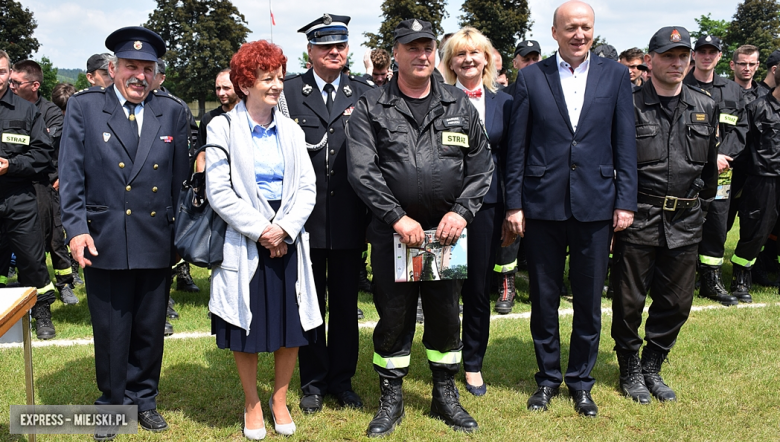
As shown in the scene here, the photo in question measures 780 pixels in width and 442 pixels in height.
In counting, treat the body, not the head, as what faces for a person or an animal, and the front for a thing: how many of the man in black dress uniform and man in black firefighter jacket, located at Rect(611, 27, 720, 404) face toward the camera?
2

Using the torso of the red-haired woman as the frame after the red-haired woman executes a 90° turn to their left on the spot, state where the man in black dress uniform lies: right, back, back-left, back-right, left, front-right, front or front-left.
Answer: front

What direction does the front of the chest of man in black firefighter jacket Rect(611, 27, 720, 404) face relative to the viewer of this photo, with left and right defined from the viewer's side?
facing the viewer

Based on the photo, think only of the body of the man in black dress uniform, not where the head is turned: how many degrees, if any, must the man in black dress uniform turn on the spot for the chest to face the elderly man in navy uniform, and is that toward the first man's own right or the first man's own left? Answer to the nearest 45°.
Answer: approximately 90° to the first man's own right

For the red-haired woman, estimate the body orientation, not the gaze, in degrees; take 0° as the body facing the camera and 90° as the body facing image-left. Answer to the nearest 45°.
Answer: approximately 315°

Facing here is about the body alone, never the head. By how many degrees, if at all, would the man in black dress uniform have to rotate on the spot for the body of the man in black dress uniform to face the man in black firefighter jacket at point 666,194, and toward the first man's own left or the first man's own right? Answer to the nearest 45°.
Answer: approximately 90° to the first man's own left

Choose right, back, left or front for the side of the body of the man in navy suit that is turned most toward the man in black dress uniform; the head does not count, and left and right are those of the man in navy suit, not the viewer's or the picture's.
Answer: right

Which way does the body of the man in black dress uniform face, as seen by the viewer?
toward the camera

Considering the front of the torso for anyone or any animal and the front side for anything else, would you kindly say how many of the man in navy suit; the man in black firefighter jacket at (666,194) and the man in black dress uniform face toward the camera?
3

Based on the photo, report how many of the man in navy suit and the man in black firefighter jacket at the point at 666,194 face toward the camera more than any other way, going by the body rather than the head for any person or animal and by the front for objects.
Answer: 2

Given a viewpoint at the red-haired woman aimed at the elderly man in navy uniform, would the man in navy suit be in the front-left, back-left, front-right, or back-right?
back-right

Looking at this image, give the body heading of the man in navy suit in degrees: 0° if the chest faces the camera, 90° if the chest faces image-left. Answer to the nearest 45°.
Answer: approximately 0°
